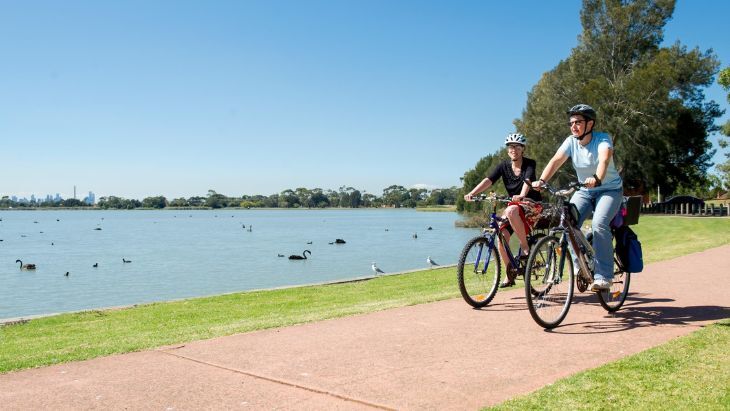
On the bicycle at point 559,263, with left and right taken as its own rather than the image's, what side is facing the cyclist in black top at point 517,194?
right

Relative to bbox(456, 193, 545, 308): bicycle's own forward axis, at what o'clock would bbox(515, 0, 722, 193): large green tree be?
The large green tree is roughly at 5 o'clock from the bicycle.

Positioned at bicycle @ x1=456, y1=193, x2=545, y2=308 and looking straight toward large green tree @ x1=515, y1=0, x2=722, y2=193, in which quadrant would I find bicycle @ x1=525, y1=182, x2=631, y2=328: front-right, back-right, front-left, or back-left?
back-right

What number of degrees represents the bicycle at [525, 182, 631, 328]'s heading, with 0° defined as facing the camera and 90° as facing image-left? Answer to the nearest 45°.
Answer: approximately 45°

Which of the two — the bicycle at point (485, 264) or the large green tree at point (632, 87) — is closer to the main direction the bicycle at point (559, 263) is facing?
the bicycle

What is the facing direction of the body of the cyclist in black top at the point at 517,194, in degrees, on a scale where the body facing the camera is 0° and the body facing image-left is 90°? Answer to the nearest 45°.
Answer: approximately 45°

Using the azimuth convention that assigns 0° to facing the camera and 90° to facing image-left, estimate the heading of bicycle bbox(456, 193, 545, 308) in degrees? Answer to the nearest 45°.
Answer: approximately 45°

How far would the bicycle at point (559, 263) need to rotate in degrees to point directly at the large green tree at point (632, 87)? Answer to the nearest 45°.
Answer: approximately 135° to its right
